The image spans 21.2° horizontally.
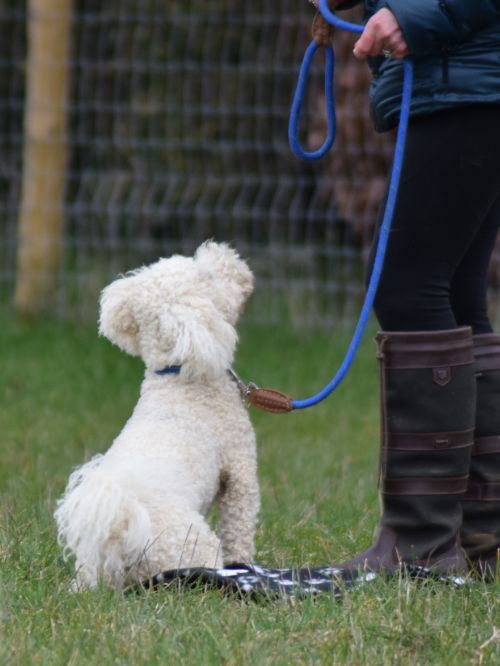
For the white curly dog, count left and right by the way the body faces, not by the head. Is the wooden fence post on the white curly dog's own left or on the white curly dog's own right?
on the white curly dog's own left

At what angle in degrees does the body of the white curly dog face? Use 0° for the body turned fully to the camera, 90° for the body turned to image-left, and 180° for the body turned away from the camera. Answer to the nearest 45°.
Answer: approximately 225°
